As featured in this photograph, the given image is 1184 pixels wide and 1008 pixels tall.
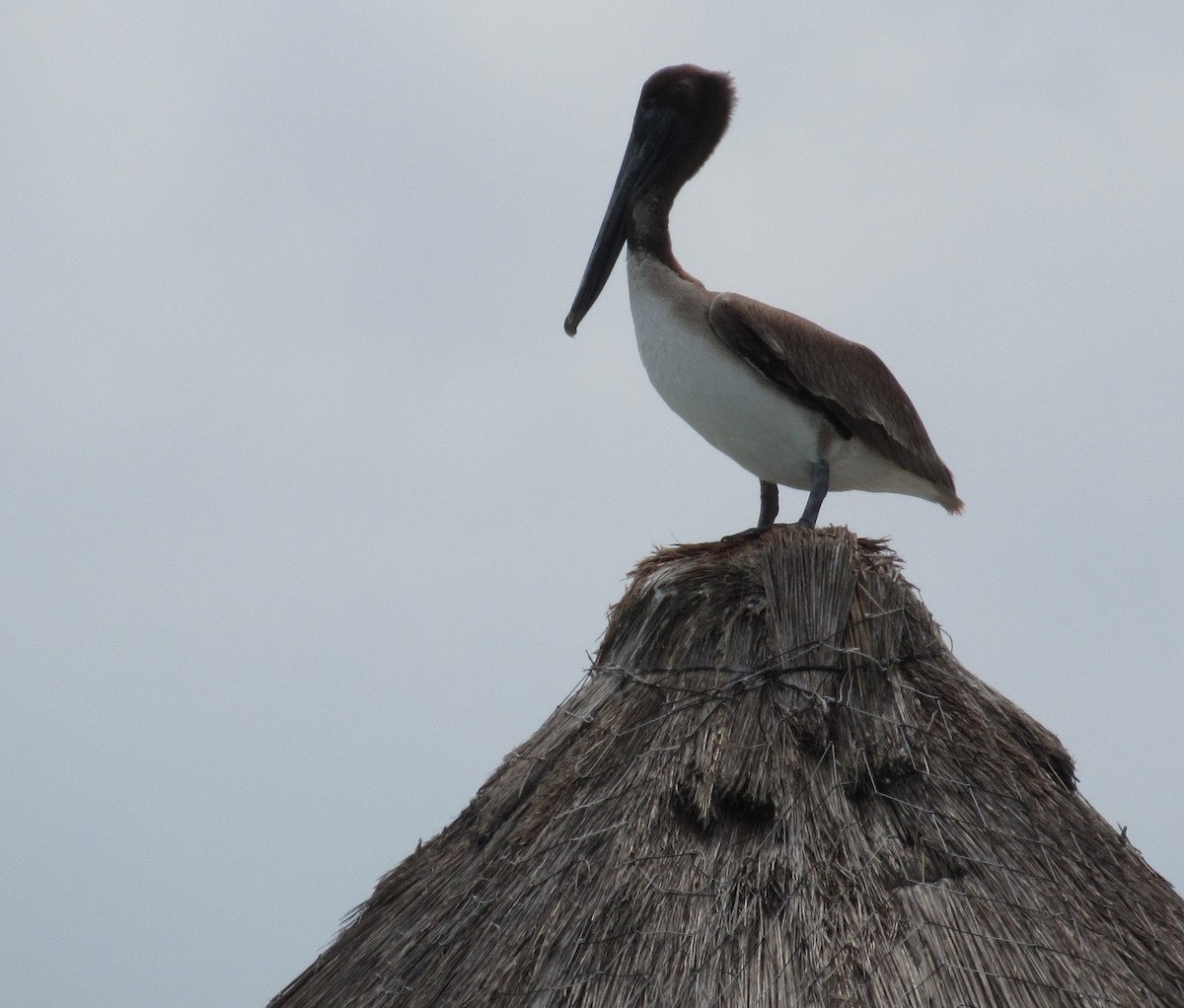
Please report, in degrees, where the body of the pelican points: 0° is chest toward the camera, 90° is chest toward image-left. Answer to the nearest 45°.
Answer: approximately 90°
